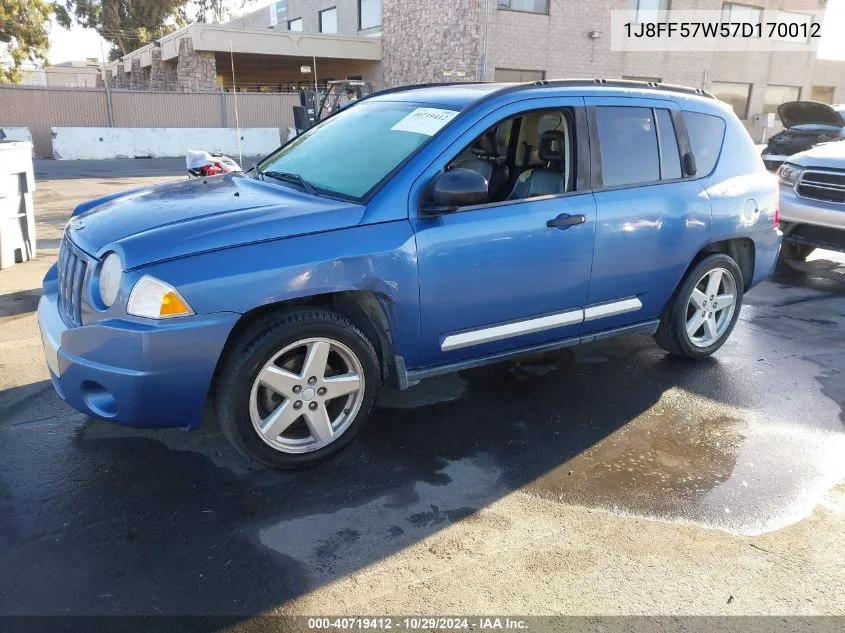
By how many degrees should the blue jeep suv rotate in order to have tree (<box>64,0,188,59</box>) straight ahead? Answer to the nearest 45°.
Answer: approximately 135° to its right

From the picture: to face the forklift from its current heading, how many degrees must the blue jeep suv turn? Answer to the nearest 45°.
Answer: approximately 135° to its right

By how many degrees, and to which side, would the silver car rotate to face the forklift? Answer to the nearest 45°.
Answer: approximately 90° to its right

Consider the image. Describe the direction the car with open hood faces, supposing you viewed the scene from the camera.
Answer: facing the viewer and to the left of the viewer

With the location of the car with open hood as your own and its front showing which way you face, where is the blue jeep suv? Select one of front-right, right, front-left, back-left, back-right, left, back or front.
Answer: front-left

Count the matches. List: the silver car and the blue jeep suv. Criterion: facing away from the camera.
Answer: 0

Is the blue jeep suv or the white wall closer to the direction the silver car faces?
the blue jeep suv

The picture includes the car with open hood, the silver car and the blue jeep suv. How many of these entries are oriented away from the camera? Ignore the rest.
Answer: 0

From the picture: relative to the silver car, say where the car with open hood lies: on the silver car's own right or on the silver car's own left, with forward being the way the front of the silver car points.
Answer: on the silver car's own right

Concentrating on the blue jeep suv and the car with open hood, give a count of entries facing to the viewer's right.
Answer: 0

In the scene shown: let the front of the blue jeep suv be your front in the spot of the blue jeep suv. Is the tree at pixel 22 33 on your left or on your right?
on your right

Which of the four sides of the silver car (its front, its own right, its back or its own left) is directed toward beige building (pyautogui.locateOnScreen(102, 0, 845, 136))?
right

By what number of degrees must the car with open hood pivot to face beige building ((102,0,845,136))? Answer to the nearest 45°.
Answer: approximately 90° to its right

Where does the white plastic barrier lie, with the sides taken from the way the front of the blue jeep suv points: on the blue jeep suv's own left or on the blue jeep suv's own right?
on the blue jeep suv's own right
